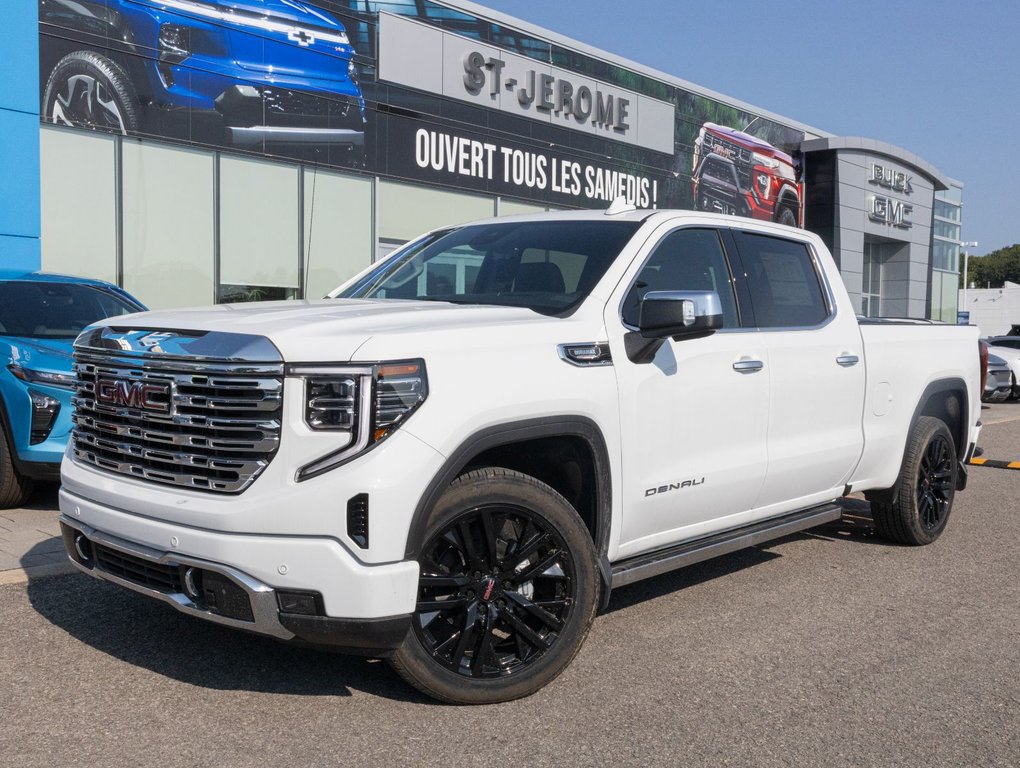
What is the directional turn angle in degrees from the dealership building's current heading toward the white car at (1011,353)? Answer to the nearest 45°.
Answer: approximately 45° to its left

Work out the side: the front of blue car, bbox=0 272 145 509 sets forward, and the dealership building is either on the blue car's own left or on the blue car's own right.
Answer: on the blue car's own left

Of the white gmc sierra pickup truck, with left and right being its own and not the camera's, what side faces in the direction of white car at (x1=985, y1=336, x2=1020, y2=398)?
back

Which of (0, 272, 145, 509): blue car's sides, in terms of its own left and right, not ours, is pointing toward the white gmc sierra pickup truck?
front

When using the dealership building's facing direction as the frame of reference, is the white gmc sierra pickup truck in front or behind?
in front

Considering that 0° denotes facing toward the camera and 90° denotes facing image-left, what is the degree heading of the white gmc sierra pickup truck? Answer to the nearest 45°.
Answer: approximately 45°

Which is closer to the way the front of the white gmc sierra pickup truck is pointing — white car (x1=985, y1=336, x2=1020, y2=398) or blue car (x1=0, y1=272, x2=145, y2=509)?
the blue car

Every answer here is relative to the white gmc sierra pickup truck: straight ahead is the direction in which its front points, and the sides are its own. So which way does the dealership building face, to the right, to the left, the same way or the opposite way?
to the left

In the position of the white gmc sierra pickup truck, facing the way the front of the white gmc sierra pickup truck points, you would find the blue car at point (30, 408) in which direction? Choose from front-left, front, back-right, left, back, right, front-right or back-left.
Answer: right

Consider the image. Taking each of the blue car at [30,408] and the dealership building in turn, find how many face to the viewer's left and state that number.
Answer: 0

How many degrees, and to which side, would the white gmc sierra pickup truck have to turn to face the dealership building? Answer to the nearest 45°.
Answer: approximately 135° to its right

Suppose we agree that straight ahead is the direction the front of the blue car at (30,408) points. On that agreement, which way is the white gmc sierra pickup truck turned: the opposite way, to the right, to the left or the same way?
to the right
